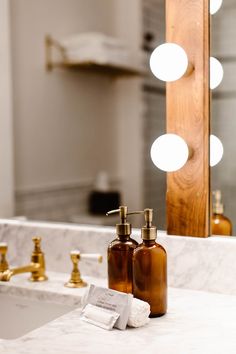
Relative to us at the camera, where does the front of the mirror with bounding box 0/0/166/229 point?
facing the viewer and to the left of the viewer

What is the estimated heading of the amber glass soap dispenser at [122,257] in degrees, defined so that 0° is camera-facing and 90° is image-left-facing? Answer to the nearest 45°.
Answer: approximately 90°

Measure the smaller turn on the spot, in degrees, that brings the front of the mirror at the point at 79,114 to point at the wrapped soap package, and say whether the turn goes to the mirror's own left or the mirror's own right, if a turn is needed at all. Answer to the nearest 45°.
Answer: approximately 45° to the mirror's own left

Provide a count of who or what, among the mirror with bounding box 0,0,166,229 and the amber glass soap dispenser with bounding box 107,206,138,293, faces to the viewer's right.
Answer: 0
